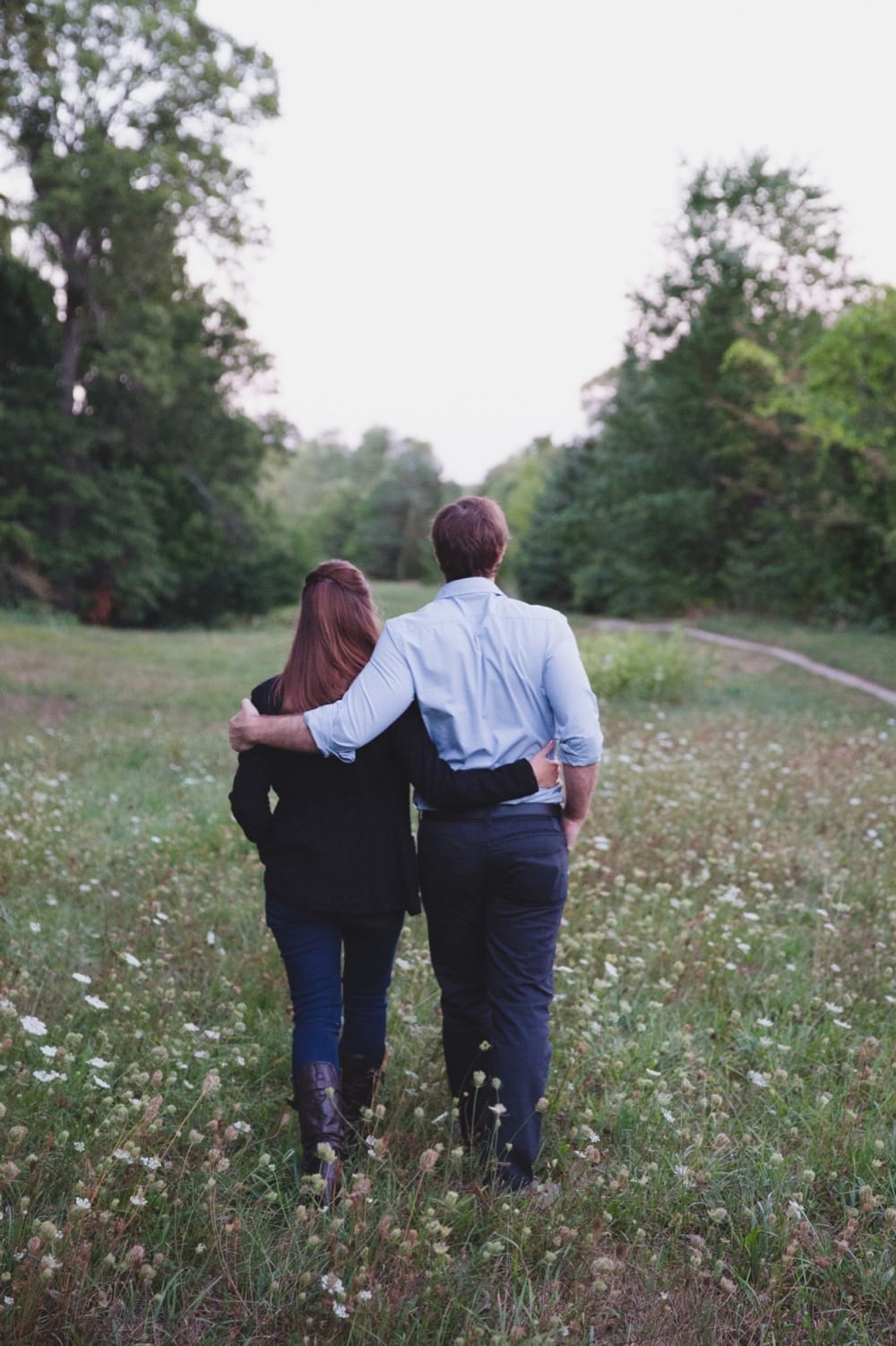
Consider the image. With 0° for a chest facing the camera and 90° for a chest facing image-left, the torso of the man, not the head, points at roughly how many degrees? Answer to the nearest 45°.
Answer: approximately 180°

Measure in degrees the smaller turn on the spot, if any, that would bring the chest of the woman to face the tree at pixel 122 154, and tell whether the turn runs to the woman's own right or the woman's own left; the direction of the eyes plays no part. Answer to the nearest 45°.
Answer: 0° — they already face it

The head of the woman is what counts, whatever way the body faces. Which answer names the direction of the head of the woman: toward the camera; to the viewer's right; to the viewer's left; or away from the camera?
away from the camera

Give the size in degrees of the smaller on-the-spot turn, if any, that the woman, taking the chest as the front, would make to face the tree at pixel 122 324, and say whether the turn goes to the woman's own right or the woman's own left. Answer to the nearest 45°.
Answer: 0° — they already face it

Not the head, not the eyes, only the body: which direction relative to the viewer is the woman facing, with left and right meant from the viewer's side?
facing away from the viewer

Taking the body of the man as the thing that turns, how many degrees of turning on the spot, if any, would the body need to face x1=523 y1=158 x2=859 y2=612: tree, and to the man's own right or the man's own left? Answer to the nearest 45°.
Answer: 0° — they already face it

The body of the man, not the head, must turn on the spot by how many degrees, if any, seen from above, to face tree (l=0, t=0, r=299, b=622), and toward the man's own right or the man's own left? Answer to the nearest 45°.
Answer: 0° — they already face it

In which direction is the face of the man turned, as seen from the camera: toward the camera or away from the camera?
away from the camera
